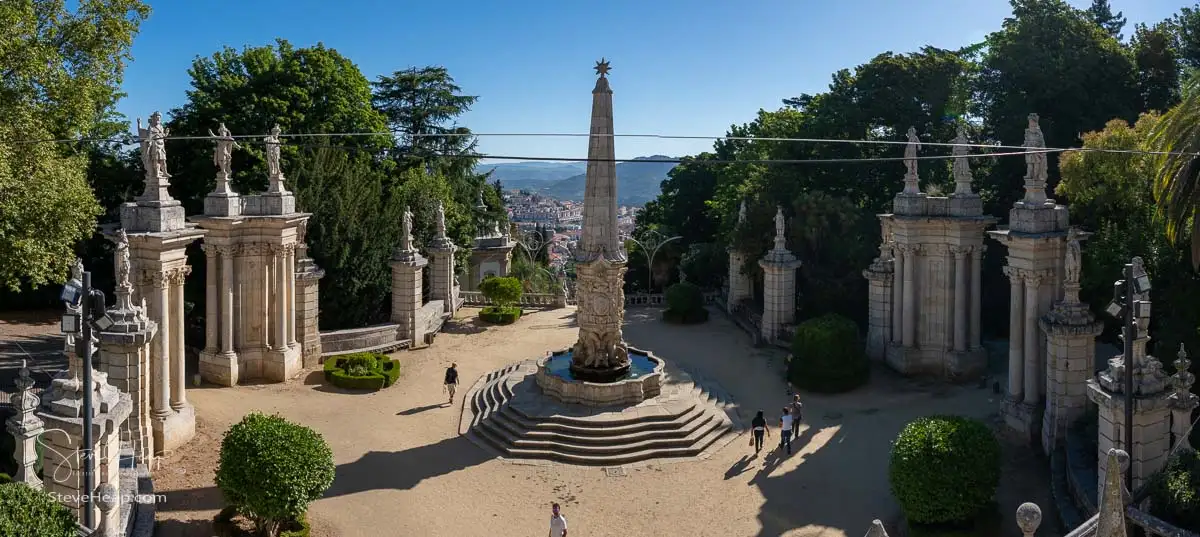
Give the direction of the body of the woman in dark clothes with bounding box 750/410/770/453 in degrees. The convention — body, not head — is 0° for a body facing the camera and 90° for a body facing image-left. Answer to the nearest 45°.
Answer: approximately 180°

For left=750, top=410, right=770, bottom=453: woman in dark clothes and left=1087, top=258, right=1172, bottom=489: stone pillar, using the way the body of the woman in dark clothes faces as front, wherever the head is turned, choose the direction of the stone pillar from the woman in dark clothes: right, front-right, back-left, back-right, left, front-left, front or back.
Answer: back-right

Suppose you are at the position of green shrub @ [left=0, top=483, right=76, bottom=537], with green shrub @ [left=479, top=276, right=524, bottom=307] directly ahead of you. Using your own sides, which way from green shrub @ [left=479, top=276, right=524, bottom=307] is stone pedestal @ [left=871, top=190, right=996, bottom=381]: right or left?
right

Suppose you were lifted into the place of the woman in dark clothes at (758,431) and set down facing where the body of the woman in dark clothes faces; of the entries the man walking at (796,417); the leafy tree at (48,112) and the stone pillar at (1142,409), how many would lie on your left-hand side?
1

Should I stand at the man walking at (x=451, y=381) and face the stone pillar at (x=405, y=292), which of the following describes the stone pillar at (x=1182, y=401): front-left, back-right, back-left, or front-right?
back-right

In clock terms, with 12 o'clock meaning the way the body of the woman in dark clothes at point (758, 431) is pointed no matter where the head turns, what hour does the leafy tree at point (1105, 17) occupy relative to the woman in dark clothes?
The leafy tree is roughly at 1 o'clock from the woman in dark clothes.

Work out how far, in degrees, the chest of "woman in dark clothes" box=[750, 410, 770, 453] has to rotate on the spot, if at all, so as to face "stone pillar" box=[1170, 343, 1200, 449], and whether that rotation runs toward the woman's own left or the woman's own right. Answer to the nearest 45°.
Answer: approximately 135° to the woman's own right

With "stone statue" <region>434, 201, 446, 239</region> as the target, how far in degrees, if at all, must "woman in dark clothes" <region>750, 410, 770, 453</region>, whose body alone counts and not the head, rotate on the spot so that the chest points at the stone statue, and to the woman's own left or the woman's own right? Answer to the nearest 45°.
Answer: approximately 45° to the woman's own left

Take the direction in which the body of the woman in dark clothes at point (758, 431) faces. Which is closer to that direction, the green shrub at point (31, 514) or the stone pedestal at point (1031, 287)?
the stone pedestal

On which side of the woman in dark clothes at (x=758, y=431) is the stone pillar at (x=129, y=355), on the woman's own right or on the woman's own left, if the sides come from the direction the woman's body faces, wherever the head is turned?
on the woman's own left

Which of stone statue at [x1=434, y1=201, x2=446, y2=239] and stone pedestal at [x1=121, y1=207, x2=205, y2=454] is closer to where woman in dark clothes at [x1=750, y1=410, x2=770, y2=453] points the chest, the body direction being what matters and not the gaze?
the stone statue

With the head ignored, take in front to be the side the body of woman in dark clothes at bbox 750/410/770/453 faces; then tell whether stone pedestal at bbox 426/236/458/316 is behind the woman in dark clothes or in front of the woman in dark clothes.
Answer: in front
